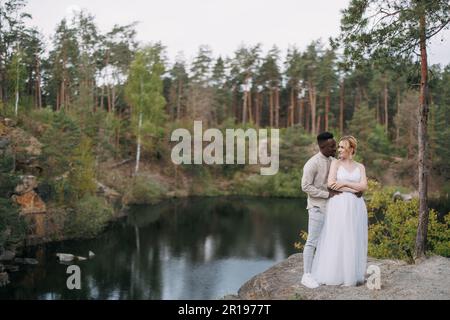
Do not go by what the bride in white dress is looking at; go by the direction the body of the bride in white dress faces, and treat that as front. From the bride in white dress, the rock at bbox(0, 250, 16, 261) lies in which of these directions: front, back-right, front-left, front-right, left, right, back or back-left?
back-right

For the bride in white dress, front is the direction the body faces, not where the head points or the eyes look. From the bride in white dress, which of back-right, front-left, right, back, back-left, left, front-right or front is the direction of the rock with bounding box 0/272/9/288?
back-right

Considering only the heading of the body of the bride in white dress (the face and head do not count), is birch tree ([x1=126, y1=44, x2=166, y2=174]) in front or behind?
behind

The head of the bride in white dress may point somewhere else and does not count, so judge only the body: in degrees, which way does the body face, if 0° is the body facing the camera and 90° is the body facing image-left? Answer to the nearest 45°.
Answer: approximately 0°

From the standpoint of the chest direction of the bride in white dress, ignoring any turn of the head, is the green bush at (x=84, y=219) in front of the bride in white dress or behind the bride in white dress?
behind
